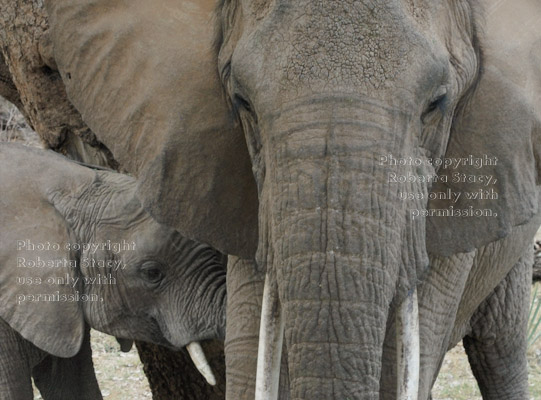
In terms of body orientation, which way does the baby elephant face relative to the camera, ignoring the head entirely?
to the viewer's right
